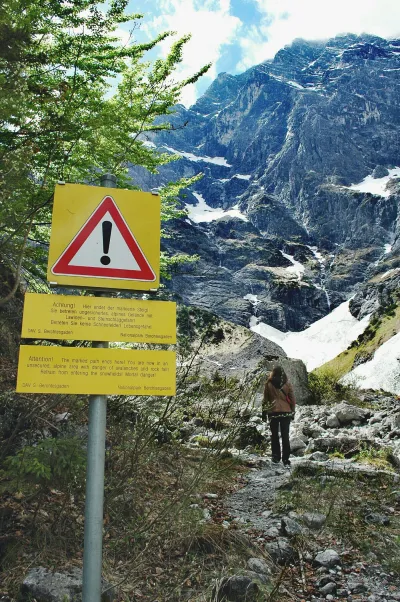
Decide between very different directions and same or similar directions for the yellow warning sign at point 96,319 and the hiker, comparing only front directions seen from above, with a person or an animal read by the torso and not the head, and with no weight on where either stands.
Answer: very different directions

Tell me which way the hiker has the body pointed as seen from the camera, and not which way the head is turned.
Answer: away from the camera

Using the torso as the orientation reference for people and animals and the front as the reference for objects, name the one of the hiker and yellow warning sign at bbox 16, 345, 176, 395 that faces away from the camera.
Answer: the hiker

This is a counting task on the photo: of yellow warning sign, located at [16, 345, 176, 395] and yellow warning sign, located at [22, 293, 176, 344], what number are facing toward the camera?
2

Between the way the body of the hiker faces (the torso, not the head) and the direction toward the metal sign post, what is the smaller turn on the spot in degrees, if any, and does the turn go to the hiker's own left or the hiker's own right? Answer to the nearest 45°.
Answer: approximately 180°

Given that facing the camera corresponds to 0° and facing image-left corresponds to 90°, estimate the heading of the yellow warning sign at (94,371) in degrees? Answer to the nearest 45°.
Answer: approximately 0°

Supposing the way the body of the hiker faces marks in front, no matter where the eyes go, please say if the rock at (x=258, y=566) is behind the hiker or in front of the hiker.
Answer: behind

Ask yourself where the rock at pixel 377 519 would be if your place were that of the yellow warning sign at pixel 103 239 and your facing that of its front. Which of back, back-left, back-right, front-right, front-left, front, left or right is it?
back-left

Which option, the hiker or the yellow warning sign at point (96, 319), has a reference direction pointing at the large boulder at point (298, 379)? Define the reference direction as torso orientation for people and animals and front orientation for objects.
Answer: the hiker

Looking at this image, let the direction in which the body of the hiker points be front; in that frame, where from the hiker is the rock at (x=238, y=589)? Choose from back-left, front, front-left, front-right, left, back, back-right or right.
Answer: back

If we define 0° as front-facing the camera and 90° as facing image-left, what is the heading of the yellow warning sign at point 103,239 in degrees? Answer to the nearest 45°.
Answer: approximately 0°

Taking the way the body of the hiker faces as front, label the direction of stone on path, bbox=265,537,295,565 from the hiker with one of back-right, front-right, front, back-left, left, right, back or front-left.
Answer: back
